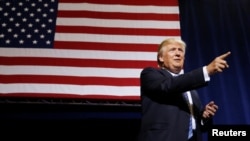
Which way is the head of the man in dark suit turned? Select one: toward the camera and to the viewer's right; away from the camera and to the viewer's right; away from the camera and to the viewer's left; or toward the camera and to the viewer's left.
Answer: toward the camera and to the viewer's right

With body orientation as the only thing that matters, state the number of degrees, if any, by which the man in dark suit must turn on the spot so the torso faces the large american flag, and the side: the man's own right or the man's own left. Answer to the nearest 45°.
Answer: approximately 180°

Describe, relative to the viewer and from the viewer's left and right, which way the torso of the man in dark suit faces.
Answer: facing the viewer and to the right of the viewer
